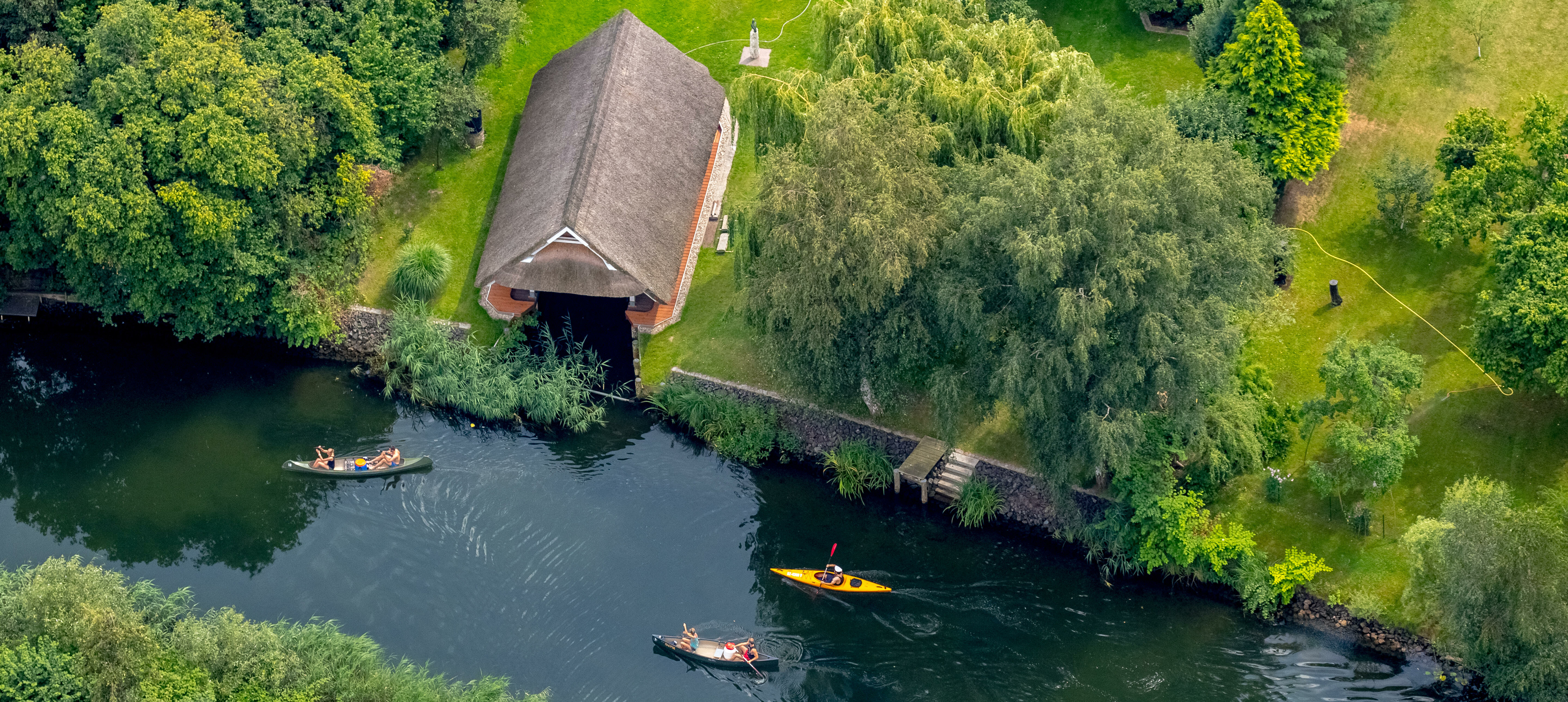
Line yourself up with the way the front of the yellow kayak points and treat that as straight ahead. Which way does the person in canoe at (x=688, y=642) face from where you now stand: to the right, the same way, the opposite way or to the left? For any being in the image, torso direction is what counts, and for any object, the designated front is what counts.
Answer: the same way

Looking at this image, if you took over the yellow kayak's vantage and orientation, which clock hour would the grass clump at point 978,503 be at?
The grass clump is roughly at 5 o'clock from the yellow kayak.

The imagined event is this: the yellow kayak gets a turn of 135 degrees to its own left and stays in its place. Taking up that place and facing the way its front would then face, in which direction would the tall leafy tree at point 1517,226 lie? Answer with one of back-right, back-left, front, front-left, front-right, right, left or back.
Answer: front-left

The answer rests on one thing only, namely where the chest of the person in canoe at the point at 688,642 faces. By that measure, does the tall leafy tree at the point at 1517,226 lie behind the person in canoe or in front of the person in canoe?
behind

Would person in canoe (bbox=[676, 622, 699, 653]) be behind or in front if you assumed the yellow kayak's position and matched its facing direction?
in front

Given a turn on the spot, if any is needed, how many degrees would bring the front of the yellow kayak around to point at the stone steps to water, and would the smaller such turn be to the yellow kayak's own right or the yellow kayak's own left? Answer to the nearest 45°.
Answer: approximately 135° to the yellow kayak's own right

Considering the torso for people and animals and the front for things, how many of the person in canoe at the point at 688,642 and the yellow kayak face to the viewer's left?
2

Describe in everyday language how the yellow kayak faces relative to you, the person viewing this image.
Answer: facing to the left of the viewer

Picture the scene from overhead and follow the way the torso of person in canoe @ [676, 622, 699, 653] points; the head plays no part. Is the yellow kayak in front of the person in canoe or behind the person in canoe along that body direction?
behind

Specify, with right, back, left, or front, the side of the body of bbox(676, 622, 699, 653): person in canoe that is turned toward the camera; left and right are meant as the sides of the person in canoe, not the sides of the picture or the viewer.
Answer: left

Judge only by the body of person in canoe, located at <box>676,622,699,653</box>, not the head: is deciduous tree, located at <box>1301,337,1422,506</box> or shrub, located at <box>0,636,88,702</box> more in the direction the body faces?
the shrub

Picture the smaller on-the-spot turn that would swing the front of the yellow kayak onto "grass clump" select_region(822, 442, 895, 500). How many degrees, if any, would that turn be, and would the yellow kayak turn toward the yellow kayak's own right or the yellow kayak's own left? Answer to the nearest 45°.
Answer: approximately 90° to the yellow kayak's own right

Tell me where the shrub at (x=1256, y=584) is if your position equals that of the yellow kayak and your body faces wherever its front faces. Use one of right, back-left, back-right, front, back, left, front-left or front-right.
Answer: back
